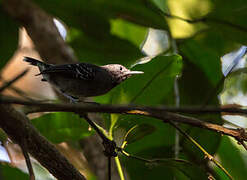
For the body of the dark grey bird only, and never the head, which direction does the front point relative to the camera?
to the viewer's right

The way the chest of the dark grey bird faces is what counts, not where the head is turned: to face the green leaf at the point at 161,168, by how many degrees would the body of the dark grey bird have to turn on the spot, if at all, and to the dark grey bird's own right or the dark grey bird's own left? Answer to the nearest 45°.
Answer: approximately 45° to the dark grey bird's own right

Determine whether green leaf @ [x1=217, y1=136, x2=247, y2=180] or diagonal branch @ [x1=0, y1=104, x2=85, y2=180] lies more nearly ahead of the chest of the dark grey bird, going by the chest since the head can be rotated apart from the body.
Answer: the green leaf

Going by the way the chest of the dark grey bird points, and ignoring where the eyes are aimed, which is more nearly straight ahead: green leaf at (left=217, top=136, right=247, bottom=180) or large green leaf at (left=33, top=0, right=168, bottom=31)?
the green leaf
